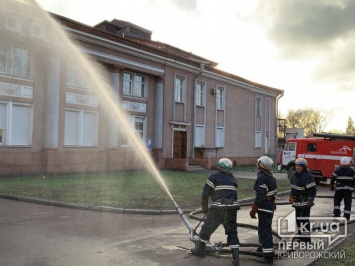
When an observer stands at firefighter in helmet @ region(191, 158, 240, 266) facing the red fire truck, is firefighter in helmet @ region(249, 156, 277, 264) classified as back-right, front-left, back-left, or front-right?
front-right

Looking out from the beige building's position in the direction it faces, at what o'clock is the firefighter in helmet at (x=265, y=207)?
The firefighter in helmet is roughly at 1 o'clock from the beige building.

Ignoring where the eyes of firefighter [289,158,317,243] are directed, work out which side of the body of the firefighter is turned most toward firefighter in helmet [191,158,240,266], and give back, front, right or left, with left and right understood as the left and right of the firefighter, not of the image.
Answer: front

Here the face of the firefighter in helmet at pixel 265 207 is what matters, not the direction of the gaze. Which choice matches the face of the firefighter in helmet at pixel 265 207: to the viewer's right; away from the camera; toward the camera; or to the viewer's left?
to the viewer's left

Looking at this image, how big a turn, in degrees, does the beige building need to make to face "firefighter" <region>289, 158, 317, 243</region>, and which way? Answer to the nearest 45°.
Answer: approximately 45° to its right

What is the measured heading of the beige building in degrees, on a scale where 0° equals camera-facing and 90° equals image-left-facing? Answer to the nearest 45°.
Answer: approximately 315°
